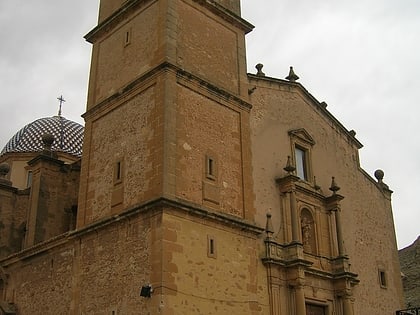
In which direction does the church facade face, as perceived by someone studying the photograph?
facing the viewer and to the right of the viewer
